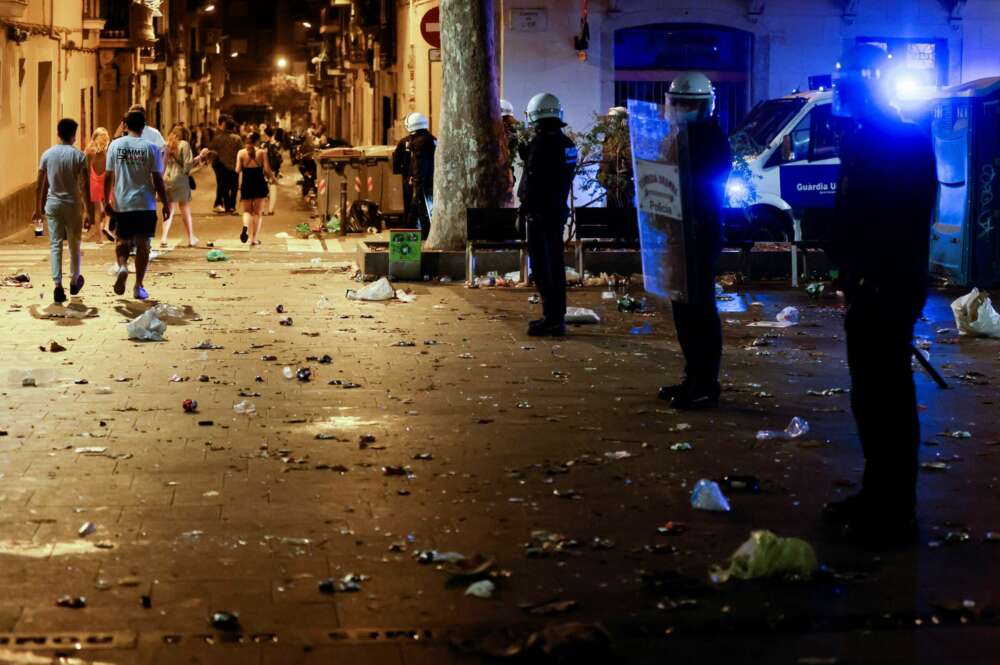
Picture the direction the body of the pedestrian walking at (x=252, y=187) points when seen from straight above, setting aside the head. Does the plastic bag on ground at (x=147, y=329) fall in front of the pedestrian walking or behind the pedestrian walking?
behind

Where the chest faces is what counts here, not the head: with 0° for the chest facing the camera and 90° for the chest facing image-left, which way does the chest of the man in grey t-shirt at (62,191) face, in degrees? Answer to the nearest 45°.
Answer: approximately 180°

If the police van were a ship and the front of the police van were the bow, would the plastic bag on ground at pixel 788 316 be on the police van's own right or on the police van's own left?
on the police van's own left

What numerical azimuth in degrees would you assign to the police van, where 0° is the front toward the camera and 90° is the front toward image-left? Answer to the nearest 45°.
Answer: approximately 45°

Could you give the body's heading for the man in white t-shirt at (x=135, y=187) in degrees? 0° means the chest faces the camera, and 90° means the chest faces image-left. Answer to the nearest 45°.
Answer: approximately 180°

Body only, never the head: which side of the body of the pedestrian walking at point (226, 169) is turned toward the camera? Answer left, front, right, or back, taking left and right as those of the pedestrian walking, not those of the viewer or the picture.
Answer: back

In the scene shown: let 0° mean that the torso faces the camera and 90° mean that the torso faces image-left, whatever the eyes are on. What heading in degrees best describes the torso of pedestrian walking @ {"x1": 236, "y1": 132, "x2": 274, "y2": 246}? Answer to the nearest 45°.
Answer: approximately 180°

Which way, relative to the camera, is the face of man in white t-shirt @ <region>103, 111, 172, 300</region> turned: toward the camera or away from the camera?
away from the camera

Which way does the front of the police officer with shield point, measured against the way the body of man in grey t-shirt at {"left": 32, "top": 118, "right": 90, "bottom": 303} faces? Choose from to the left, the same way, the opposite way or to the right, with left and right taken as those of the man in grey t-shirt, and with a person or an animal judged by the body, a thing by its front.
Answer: to the left
